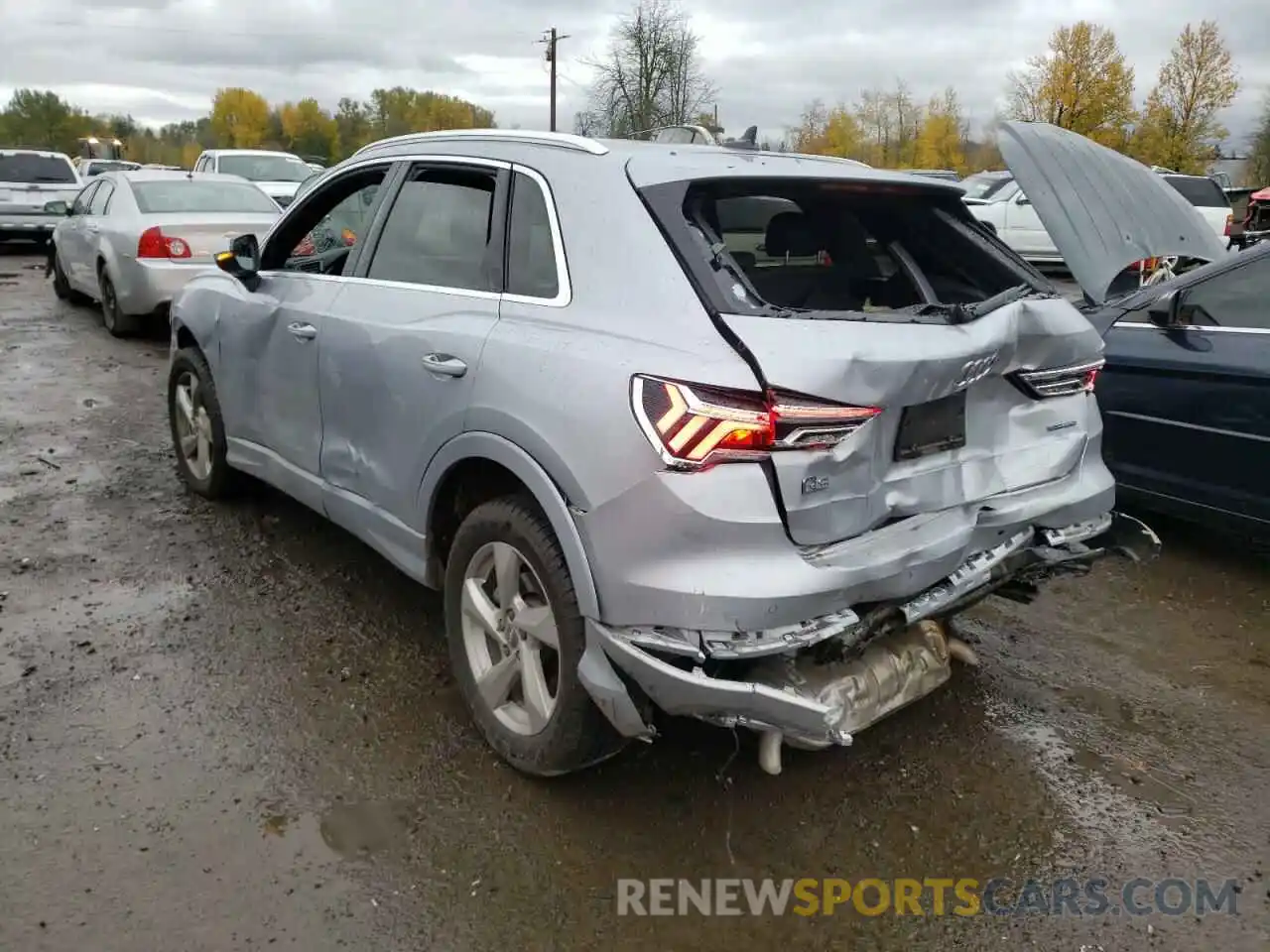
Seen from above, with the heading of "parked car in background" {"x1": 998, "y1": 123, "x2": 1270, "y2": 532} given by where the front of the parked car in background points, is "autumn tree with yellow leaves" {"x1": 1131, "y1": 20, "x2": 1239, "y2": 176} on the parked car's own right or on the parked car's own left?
on the parked car's own right

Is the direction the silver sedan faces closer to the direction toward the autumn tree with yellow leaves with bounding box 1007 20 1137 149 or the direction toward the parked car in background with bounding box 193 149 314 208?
the parked car in background

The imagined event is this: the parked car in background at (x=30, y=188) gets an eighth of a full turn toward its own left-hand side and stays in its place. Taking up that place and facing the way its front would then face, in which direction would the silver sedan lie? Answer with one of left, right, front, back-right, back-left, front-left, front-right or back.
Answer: back-left

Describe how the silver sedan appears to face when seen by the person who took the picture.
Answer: facing away from the viewer and to the left of the viewer

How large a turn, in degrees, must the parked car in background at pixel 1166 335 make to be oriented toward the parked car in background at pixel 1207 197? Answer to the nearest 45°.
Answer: approximately 45° to its right

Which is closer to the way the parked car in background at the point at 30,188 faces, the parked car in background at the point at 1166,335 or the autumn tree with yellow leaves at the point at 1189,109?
the autumn tree with yellow leaves

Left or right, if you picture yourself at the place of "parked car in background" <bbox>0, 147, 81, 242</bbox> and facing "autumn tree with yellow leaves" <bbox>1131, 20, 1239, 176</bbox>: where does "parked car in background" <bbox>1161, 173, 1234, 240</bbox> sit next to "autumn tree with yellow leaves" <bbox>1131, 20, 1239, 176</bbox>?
right

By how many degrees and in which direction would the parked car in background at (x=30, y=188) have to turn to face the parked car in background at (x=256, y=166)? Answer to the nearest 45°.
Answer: approximately 135° to its right

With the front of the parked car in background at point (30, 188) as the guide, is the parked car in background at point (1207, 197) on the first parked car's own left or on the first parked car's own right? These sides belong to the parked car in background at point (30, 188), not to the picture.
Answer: on the first parked car's own right

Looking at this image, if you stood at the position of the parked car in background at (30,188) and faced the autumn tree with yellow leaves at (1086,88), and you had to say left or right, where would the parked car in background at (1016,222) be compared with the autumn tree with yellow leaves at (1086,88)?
right

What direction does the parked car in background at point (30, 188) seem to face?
away from the camera

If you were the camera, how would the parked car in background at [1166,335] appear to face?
facing away from the viewer and to the left of the viewer

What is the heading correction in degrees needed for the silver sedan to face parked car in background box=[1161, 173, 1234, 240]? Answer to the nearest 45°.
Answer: approximately 135° to its right
